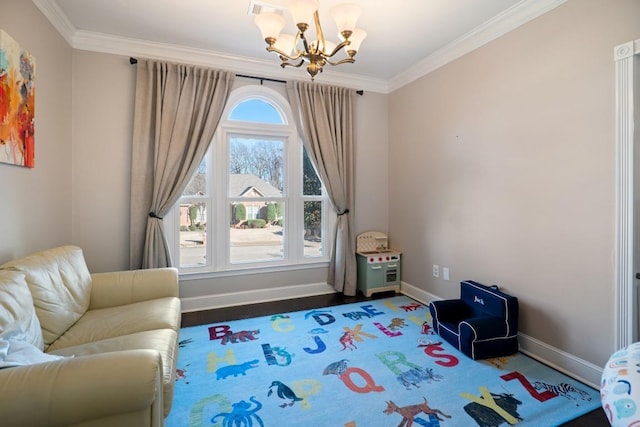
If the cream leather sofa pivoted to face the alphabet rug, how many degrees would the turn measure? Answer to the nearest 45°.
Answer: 0° — it already faces it

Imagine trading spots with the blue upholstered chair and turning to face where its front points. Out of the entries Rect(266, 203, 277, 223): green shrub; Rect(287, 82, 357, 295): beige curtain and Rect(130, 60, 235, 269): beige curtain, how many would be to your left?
0

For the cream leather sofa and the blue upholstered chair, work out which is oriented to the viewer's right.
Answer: the cream leather sofa

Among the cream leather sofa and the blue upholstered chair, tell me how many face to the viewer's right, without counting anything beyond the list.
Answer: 1

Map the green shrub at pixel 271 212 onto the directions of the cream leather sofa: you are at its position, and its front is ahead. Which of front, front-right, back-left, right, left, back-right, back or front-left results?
front-left

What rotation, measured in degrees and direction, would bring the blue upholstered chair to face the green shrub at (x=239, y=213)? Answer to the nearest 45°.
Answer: approximately 45° to its right

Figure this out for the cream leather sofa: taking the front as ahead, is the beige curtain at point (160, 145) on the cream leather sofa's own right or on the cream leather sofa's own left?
on the cream leather sofa's own left

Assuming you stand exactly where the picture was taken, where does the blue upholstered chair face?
facing the viewer and to the left of the viewer

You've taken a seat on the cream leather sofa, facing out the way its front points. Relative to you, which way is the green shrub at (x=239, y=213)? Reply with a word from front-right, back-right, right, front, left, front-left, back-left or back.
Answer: front-left

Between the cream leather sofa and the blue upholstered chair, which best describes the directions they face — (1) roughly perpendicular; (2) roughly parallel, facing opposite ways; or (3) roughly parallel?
roughly parallel, facing opposite ways

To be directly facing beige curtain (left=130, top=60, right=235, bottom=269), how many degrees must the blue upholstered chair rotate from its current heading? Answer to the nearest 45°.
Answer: approximately 45° to its right

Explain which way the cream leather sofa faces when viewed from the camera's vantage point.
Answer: facing to the right of the viewer

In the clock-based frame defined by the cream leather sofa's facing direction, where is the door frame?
The door frame is roughly at 1 o'clock from the cream leather sofa.
